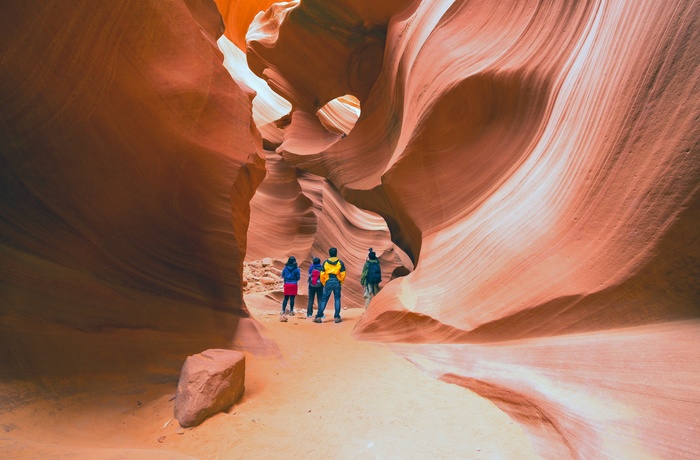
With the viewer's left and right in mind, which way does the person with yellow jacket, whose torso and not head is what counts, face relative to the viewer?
facing away from the viewer

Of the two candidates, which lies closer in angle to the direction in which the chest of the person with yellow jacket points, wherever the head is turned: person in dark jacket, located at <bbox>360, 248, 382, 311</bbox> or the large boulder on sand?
the person in dark jacket

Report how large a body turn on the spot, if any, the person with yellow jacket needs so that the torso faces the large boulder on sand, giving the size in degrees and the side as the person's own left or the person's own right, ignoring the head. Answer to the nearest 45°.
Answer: approximately 180°

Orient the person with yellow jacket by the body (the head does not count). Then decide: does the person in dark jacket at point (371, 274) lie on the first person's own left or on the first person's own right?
on the first person's own right
